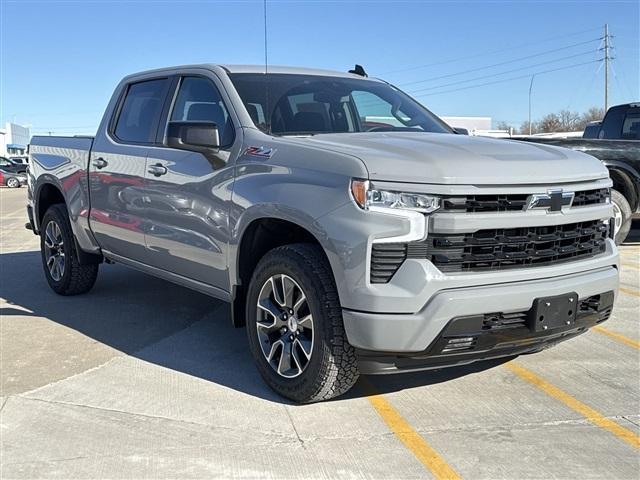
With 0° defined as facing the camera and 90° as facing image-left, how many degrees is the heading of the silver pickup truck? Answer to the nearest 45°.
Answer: approximately 315°

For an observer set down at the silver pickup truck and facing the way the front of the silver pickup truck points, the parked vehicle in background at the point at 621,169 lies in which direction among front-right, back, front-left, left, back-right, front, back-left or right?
left

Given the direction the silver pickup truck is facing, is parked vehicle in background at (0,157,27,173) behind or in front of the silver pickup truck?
behind

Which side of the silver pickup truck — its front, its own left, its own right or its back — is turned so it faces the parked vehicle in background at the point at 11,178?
back
